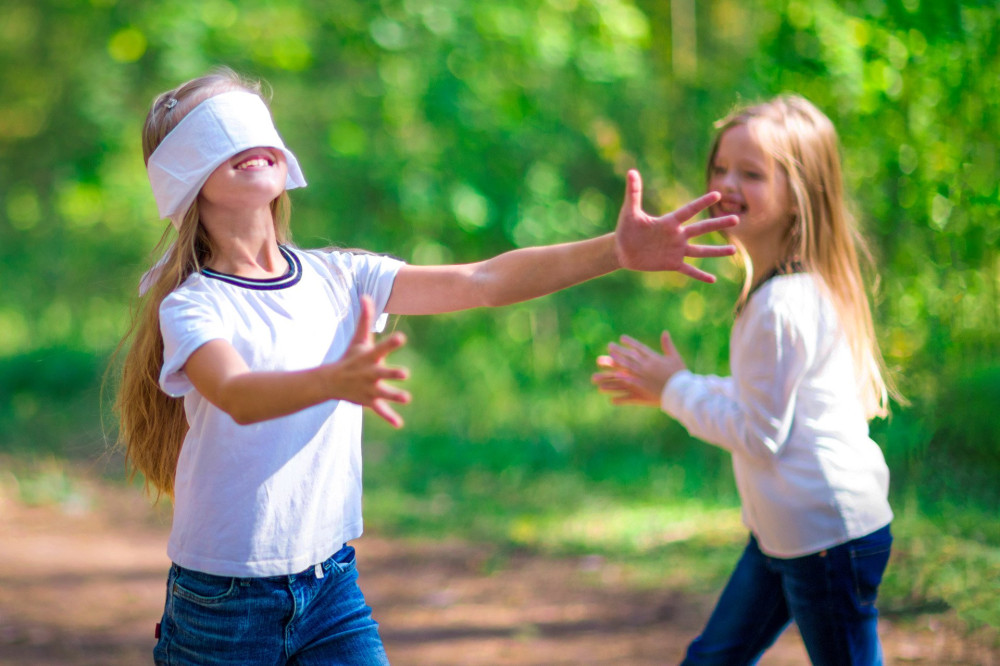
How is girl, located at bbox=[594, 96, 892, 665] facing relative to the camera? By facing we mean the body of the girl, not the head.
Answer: to the viewer's left

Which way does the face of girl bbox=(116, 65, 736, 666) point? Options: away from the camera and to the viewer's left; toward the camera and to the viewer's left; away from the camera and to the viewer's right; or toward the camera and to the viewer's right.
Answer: toward the camera and to the viewer's right

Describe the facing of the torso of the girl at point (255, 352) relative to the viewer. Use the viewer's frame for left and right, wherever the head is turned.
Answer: facing the viewer and to the right of the viewer

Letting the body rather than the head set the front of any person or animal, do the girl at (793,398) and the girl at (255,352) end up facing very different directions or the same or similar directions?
very different directions

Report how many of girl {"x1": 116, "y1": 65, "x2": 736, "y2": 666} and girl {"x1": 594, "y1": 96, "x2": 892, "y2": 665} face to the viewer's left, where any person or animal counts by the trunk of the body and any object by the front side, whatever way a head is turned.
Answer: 1

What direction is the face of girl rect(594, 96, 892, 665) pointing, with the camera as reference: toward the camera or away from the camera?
toward the camera

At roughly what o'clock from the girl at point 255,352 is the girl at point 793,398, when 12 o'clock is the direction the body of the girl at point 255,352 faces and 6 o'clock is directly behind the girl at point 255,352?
the girl at point 793,398 is roughly at 10 o'clock from the girl at point 255,352.
